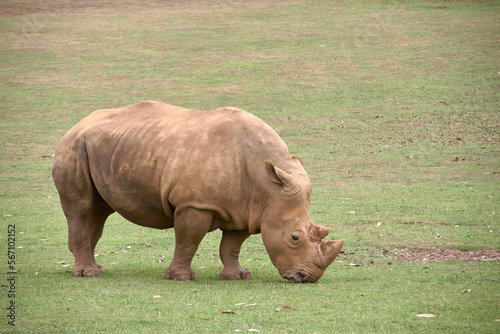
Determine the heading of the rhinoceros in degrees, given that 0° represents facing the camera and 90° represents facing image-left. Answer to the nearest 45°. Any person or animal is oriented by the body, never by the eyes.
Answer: approximately 270°
